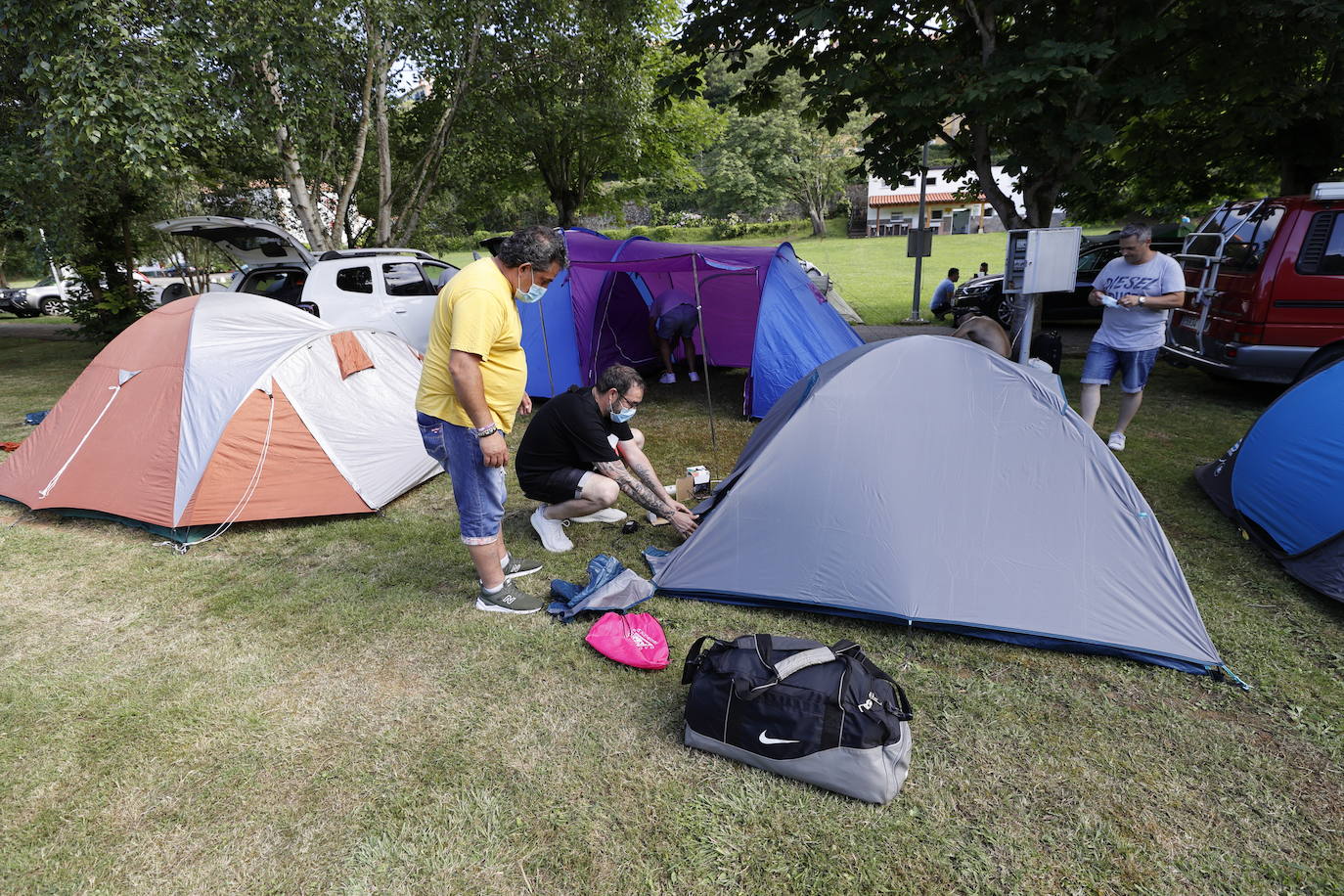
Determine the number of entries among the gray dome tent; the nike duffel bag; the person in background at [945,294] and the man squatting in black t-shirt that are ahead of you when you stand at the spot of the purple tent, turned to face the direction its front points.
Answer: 3

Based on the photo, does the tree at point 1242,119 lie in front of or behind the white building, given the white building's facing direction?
in front

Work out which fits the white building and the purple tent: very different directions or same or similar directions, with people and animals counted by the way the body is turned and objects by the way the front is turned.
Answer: same or similar directions

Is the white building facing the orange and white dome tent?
yes

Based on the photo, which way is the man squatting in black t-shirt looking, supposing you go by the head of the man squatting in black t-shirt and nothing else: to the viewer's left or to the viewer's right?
to the viewer's right

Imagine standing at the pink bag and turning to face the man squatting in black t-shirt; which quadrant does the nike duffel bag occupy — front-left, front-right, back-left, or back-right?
back-right

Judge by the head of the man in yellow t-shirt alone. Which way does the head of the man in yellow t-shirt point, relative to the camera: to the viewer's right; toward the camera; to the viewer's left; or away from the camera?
to the viewer's right

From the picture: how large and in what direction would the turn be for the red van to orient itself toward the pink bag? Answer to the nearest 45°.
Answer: approximately 135° to its right

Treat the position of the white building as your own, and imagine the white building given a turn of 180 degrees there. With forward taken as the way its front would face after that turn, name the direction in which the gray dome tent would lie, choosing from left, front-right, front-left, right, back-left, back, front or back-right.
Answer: back

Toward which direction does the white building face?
toward the camera

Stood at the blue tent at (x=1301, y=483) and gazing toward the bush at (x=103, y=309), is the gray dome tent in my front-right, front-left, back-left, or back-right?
front-left

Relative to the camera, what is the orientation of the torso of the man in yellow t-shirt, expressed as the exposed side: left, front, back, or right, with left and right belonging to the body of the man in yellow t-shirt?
right

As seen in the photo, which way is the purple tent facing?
toward the camera

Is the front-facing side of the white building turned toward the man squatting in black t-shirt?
yes

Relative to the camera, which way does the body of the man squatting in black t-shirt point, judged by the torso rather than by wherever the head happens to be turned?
to the viewer's right

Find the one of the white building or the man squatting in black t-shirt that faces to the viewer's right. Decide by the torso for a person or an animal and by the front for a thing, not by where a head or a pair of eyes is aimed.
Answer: the man squatting in black t-shirt

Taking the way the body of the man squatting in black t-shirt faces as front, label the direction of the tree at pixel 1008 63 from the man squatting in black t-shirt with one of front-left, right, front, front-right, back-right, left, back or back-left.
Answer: front-left

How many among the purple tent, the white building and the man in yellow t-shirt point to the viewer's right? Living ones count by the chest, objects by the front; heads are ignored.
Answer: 1

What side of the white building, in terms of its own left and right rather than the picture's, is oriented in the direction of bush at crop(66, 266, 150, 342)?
front
